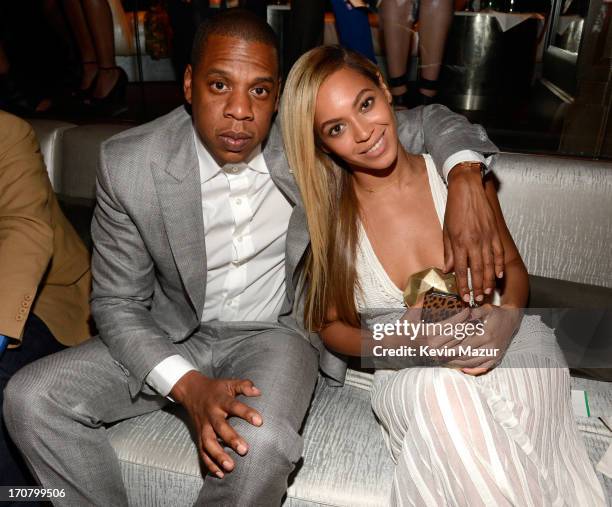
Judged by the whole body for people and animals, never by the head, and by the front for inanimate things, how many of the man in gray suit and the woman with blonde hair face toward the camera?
2

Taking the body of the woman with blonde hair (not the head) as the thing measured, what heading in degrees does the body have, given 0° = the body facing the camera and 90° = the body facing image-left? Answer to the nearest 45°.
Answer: approximately 0°
